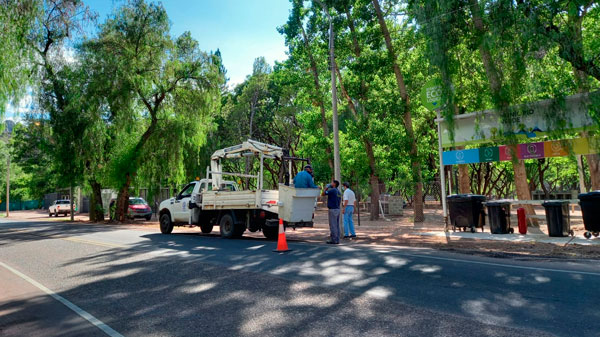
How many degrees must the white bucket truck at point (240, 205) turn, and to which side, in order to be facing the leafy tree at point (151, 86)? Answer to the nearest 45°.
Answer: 0° — it already faces it

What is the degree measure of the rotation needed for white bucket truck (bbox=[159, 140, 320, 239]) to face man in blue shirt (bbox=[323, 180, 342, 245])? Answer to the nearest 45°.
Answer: approximately 180°

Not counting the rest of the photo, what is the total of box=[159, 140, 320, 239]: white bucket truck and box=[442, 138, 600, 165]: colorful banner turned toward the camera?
1

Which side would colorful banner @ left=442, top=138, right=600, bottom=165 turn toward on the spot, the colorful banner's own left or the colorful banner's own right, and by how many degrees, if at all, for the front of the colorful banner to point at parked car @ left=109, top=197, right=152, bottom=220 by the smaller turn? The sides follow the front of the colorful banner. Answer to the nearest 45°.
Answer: approximately 90° to the colorful banner's own right

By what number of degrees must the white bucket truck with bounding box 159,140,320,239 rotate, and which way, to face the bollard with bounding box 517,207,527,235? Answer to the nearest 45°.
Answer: approximately 135° to its right

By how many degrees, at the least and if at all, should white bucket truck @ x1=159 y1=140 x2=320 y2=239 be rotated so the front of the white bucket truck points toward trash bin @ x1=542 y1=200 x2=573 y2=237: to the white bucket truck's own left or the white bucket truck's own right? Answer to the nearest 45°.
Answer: approximately 135° to the white bucket truck's own right

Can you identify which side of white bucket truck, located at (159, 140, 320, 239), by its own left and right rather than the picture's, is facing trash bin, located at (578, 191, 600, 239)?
back

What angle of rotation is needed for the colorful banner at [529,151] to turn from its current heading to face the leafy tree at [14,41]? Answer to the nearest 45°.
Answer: approximately 45° to its right

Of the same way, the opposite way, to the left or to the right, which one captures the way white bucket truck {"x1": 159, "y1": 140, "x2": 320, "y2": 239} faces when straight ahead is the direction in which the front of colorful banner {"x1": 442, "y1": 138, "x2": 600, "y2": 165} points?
to the right

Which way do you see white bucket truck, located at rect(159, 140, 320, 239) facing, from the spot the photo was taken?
facing away from the viewer and to the left of the viewer

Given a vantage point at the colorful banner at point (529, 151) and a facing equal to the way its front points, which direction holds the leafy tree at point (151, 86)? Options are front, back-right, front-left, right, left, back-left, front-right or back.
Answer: right

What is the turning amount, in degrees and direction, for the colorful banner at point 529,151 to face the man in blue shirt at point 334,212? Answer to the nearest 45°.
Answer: approximately 45° to its right

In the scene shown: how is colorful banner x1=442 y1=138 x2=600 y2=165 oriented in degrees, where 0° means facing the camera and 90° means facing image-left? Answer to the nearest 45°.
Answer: approximately 0°

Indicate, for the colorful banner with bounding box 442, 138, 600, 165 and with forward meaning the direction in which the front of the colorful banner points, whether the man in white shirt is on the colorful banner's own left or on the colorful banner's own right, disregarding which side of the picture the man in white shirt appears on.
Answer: on the colorful banner's own right

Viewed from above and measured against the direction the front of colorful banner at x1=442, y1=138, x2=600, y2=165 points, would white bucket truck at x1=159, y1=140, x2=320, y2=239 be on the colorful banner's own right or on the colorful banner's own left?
on the colorful banner's own right
